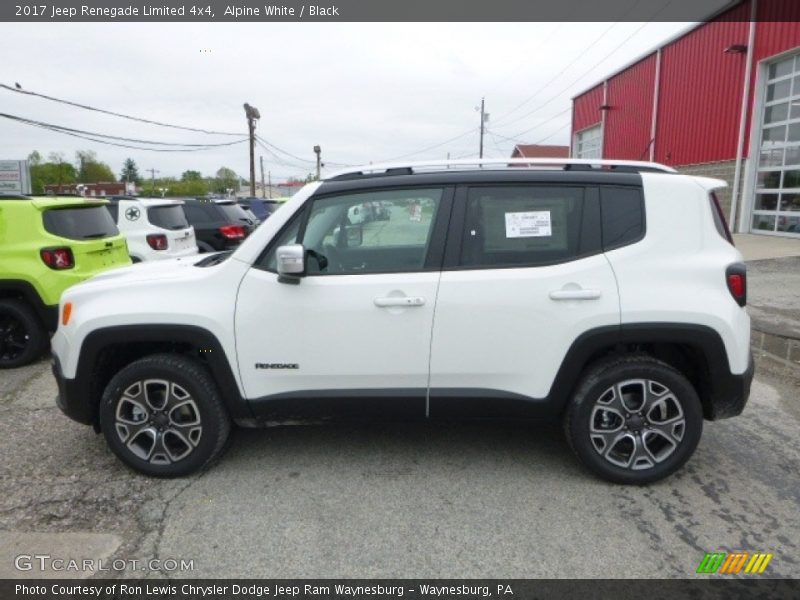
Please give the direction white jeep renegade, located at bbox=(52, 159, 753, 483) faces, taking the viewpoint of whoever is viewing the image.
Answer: facing to the left of the viewer

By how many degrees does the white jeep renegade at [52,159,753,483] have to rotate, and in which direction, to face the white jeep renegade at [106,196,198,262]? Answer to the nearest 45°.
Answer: approximately 45° to its right

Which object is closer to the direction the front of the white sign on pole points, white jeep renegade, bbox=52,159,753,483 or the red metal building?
the white jeep renegade

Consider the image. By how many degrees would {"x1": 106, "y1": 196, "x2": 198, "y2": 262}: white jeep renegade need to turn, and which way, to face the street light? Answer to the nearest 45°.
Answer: approximately 45° to its right

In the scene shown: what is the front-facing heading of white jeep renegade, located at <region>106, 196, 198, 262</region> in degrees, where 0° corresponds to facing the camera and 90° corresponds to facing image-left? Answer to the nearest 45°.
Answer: approximately 135°

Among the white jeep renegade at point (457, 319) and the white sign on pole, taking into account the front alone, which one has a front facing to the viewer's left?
the white jeep renegade

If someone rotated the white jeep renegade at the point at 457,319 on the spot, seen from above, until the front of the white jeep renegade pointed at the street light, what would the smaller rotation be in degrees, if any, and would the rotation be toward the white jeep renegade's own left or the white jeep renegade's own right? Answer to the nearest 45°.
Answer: approximately 90° to the white jeep renegade's own right

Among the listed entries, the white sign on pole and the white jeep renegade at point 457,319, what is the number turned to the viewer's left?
1

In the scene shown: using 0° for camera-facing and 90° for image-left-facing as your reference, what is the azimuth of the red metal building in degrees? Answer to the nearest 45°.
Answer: approximately 45°

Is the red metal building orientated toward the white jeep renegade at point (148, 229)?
yes
